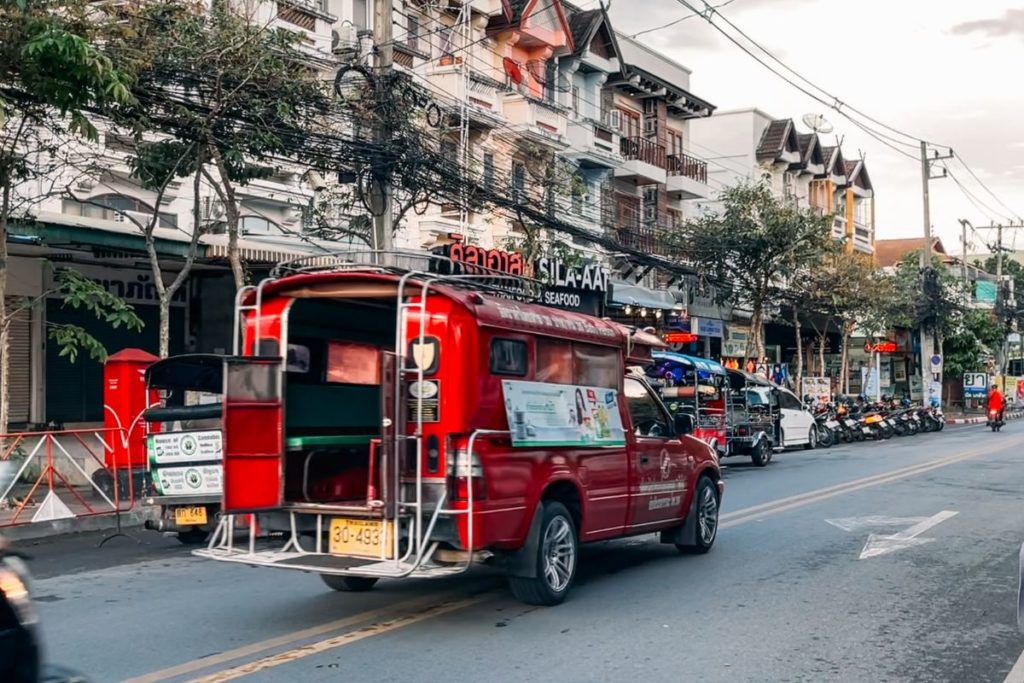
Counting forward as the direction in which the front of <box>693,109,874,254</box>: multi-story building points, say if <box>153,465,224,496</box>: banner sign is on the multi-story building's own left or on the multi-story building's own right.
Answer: on the multi-story building's own right

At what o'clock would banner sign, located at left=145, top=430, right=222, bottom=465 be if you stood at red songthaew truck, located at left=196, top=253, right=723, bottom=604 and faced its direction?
The banner sign is roughly at 9 o'clock from the red songthaew truck.

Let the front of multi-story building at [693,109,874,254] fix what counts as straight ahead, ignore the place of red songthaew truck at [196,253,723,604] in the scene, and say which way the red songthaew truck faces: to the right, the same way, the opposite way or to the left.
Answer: to the left

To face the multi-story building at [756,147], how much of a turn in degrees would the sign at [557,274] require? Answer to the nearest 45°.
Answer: approximately 90° to its left

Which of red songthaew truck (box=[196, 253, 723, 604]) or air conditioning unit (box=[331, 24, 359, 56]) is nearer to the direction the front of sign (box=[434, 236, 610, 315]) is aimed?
the red songthaew truck

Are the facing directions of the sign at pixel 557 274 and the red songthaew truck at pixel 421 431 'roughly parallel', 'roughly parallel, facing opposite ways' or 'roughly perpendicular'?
roughly perpendicular

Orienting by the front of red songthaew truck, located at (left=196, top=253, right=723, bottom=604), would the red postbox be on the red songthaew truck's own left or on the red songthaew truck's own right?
on the red songthaew truck's own left

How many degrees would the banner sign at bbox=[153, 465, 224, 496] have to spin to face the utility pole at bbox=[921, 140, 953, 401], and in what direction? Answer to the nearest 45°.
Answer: approximately 135° to its left

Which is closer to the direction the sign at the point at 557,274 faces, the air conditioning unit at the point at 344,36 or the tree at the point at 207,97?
the tree

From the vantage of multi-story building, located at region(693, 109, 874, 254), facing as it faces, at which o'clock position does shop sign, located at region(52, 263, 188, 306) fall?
The shop sign is roughly at 2 o'clock from the multi-story building.

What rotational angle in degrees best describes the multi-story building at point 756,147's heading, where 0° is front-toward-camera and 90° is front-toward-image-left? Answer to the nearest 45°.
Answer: approximately 315°

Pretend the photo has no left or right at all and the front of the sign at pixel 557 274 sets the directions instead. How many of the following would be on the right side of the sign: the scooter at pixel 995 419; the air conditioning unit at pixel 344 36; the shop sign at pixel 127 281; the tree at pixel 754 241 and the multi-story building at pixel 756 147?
2

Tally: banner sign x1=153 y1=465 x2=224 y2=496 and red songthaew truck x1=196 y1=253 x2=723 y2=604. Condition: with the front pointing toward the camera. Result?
1

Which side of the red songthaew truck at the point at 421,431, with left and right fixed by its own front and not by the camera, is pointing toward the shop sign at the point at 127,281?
left

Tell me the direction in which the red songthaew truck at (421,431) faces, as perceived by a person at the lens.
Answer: facing away from the viewer and to the right of the viewer

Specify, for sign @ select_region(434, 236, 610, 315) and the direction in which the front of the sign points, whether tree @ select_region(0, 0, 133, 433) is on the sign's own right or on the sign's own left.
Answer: on the sign's own right
